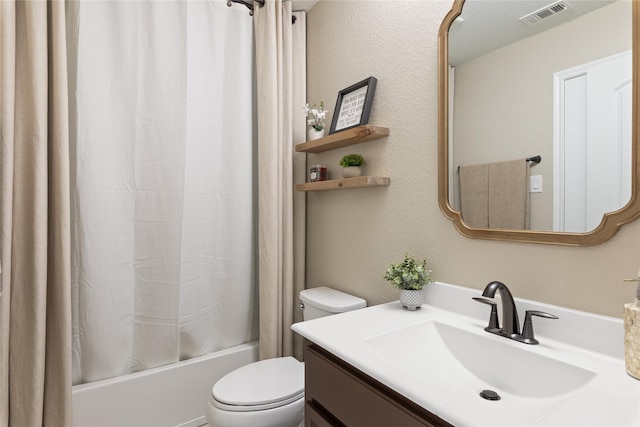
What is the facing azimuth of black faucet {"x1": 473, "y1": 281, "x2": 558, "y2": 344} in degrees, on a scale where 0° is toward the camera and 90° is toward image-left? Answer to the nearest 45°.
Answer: approximately 45°

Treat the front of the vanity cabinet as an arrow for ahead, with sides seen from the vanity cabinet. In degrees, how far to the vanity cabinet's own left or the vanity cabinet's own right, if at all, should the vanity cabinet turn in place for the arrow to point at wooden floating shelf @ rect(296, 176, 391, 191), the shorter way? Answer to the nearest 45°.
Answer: approximately 135° to the vanity cabinet's own right

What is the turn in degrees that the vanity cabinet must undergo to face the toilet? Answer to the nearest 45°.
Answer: approximately 90° to its right

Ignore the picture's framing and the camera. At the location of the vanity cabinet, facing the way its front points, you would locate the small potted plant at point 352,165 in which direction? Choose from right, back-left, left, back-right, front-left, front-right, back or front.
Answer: back-right

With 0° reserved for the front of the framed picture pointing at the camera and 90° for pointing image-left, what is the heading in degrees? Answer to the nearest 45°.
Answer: approximately 45°
